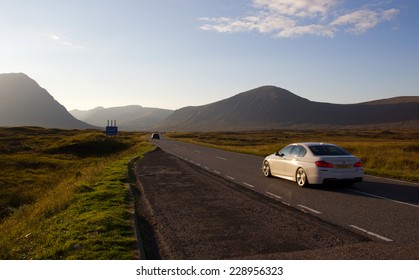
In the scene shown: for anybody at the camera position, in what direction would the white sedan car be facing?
facing away from the viewer and to the left of the viewer
